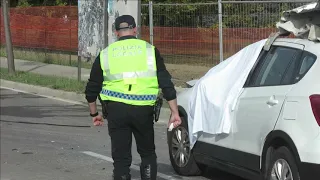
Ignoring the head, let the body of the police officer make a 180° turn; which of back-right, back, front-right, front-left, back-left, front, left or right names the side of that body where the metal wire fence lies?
back

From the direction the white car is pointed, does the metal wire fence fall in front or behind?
in front

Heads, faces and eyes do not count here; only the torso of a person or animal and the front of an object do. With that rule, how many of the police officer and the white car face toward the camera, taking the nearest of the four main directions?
0

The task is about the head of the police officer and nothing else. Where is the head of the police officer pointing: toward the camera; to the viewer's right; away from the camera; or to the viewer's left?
away from the camera

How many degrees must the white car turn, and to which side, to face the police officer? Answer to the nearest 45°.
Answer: approximately 45° to its left

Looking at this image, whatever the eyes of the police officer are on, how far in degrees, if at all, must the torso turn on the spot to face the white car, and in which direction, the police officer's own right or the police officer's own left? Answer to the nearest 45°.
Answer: approximately 90° to the police officer's own right

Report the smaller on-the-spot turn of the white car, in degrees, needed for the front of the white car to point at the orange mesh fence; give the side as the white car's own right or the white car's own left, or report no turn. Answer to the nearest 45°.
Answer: approximately 45° to the white car's own right

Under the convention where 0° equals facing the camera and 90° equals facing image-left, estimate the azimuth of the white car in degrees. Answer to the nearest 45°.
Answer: approximately 135°

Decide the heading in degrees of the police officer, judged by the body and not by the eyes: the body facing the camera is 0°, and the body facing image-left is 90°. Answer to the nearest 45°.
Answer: approximately 180°

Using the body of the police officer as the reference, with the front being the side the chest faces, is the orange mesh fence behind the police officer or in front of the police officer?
in front
